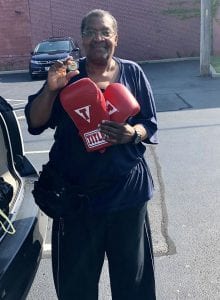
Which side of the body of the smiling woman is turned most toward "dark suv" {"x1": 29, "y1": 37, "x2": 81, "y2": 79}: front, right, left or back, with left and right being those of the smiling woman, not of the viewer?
back

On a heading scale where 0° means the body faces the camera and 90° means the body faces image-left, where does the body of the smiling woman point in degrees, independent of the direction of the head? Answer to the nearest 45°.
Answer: approximately 0°
